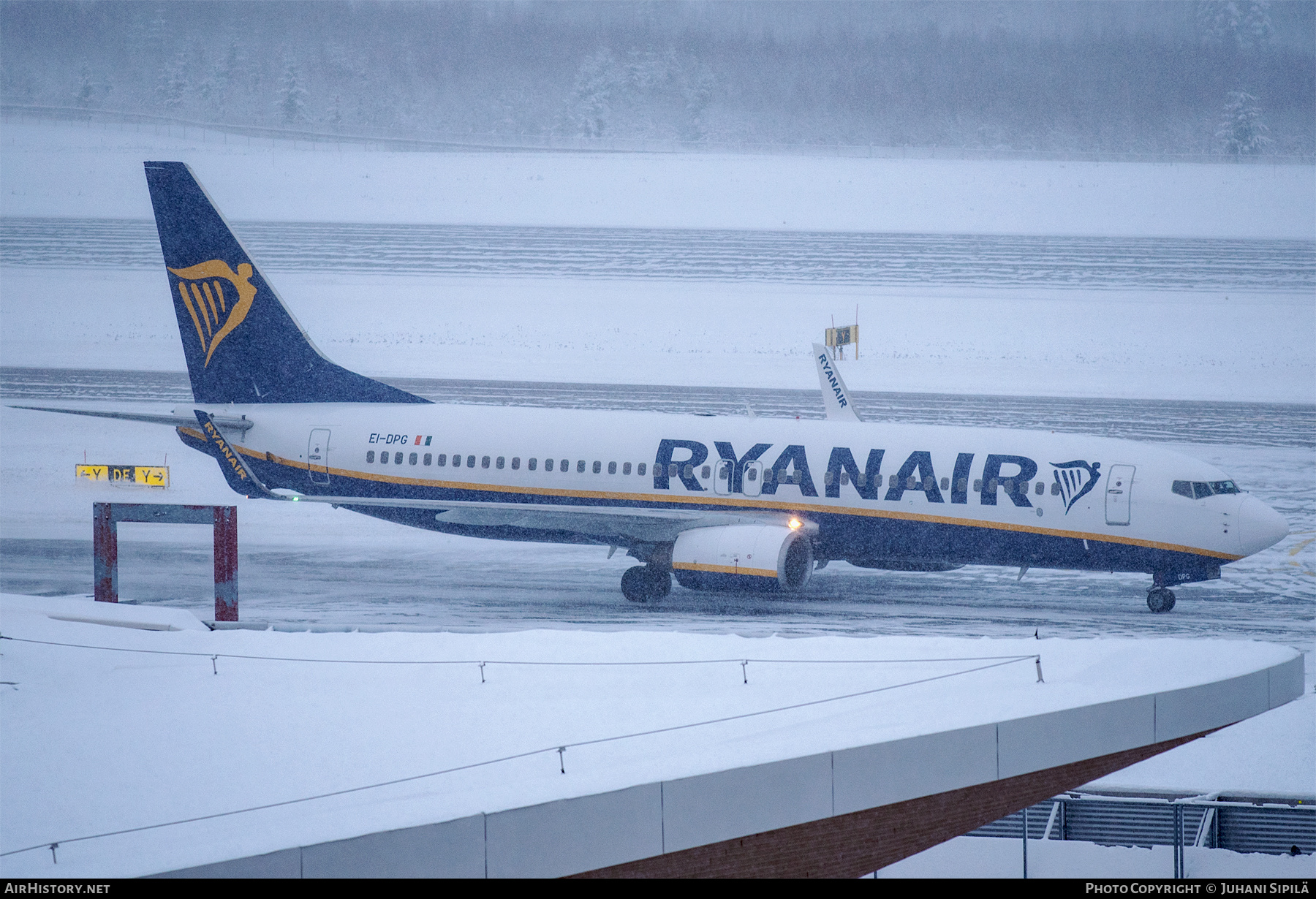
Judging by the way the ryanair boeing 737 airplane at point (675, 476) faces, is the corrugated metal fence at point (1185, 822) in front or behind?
in front

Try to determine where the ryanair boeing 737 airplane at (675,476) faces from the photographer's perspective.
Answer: facing the viewer and to the right of the viewer

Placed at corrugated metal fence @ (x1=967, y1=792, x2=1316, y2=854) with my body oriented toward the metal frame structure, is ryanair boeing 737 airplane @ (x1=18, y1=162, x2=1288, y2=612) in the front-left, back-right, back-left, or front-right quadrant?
front-right
